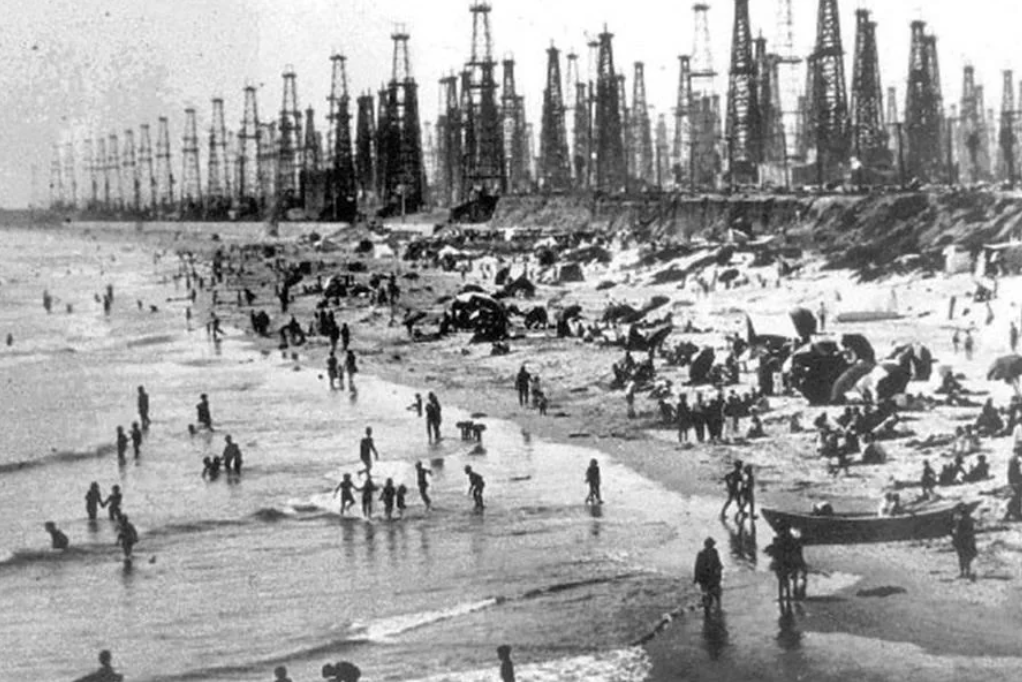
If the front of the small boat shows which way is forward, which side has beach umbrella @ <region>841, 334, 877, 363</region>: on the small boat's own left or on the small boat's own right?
on the small boat's own right

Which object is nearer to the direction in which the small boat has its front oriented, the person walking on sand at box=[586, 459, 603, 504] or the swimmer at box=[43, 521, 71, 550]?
the swimmer

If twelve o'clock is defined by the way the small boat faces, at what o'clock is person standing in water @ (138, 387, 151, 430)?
The person standing in water is roughly at 1 o'clock from the small boat.

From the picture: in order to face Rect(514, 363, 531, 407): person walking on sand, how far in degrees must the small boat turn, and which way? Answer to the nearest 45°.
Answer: approximately 45° to its right

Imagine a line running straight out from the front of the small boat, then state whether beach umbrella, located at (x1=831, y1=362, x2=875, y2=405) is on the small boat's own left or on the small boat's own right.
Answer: on the small boat's own right

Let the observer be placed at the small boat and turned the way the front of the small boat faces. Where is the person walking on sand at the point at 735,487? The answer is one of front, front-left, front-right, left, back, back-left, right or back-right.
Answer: front-right

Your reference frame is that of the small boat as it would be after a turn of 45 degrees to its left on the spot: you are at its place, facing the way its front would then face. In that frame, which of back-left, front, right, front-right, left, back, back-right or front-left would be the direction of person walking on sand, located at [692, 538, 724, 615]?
front

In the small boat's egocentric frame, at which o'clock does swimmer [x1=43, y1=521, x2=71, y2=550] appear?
The swimmer is roughly at 12 o'clock from the small boat.

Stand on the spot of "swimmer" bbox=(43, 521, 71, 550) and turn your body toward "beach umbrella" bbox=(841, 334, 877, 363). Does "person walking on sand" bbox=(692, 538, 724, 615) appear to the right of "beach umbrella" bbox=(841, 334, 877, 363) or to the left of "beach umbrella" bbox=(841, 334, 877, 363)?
right

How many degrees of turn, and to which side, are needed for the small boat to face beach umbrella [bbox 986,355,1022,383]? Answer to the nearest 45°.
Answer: approximately 90° to its right

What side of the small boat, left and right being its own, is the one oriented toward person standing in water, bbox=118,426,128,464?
front

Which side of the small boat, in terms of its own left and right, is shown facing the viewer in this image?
left
